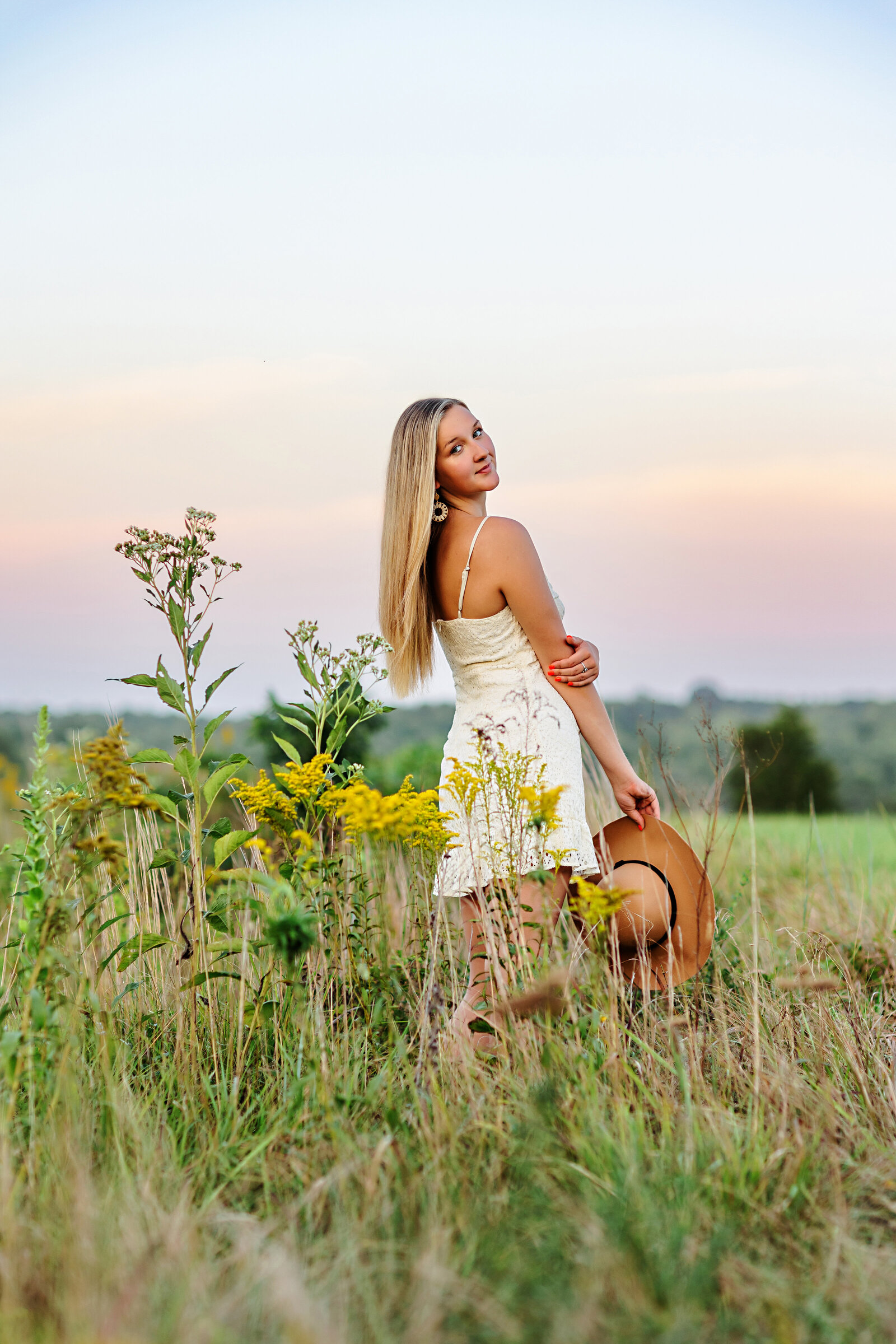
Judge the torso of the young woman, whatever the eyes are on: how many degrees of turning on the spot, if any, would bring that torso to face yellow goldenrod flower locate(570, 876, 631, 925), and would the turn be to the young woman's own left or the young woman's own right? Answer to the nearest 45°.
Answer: approximately 135° to the young woman's own right

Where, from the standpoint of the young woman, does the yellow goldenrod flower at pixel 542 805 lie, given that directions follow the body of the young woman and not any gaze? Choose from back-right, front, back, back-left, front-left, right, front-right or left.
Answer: back-right

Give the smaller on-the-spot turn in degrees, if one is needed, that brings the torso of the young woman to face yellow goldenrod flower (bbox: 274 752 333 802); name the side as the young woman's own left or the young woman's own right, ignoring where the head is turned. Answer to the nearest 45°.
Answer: approximately 180°

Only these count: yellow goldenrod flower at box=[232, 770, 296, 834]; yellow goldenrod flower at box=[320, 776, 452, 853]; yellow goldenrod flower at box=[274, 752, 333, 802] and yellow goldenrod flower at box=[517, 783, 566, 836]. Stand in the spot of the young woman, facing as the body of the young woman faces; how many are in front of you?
0

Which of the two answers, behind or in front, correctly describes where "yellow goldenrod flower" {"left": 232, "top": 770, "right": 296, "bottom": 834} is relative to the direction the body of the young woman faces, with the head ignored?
behind

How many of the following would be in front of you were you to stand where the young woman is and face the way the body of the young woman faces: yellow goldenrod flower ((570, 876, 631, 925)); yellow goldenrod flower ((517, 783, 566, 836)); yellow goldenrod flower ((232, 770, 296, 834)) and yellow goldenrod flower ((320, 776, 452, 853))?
0

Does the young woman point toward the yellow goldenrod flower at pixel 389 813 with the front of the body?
no

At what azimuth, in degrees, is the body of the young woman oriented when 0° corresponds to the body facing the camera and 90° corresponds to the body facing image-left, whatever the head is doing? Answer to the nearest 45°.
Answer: approximately 225°
